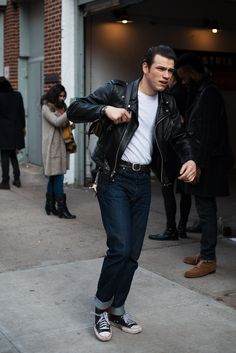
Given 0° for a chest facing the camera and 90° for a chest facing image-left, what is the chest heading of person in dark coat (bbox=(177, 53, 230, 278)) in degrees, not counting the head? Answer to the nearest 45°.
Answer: approximately 90°

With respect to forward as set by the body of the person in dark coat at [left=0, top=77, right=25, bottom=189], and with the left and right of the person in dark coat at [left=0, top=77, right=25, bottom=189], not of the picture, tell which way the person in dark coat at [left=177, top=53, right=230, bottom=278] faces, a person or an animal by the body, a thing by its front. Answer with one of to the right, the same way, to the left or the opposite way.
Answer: to the left

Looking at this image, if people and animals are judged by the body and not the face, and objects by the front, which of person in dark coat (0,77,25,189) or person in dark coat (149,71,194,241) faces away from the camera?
person in dark coat (0,77,25,189)

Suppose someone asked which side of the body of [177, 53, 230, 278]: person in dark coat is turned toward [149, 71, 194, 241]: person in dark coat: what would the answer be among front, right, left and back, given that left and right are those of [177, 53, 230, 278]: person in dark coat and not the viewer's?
right

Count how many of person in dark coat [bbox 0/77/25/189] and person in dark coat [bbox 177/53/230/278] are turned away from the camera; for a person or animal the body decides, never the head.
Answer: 1

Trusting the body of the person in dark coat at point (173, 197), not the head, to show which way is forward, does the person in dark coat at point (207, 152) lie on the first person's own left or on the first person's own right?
on the first person's own left

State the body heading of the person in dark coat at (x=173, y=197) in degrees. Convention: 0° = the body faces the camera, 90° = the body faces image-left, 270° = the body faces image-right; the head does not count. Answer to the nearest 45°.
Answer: approximately 90°

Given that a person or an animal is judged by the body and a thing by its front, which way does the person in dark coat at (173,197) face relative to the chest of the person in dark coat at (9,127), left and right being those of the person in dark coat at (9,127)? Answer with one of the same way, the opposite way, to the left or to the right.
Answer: to the left

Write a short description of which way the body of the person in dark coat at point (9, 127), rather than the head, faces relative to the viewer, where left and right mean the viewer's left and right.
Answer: facing away from the viewer
